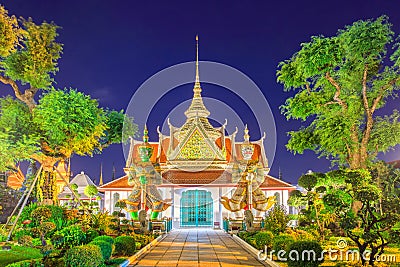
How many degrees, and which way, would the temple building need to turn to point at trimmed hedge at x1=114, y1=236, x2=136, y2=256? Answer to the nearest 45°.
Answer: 0° — it already faces it

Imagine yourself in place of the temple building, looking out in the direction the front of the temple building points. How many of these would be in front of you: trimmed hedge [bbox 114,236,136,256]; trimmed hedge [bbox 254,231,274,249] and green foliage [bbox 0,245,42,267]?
3

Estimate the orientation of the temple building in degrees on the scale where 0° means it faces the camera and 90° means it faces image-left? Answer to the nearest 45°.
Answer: approximately 0°
